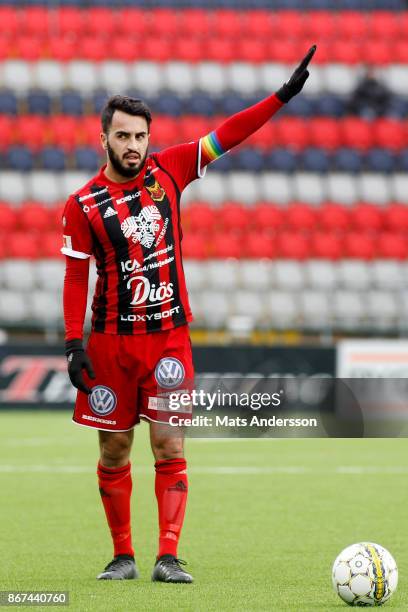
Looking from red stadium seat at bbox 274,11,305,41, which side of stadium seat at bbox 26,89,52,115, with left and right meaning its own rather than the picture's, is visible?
left

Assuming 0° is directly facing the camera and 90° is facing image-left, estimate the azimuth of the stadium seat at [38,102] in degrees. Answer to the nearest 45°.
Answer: approximately 0°

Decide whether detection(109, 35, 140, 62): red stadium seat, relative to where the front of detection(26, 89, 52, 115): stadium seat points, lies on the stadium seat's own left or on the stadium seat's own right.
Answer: on the stadium seat's own left

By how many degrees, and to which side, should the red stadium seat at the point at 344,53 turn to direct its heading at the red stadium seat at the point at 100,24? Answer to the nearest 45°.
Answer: approximately 90° to its right

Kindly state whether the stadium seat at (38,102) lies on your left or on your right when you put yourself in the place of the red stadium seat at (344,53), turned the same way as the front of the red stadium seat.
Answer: on your right

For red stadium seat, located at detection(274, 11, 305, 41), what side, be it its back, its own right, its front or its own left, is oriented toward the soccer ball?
front

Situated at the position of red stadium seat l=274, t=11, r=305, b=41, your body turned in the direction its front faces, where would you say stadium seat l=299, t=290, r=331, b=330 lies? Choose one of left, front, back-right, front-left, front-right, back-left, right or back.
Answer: front

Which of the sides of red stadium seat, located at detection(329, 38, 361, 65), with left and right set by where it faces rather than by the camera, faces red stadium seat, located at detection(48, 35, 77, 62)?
right

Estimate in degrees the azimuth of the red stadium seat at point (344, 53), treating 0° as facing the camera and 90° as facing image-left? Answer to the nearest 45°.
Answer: approximately 0°

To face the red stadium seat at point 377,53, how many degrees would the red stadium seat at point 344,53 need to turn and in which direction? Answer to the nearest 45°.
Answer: approximately 135° to its left

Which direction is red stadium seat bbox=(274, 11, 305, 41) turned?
toward the camera

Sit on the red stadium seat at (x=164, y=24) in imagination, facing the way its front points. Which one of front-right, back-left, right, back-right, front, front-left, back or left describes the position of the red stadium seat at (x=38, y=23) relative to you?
right
